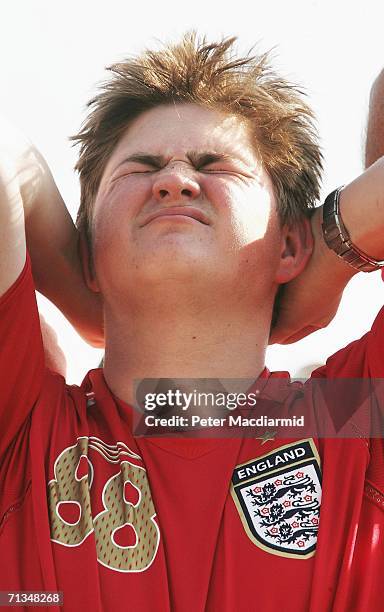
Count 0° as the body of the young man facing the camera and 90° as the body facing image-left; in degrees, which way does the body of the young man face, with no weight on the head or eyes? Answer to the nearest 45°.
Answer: approximately 0°
